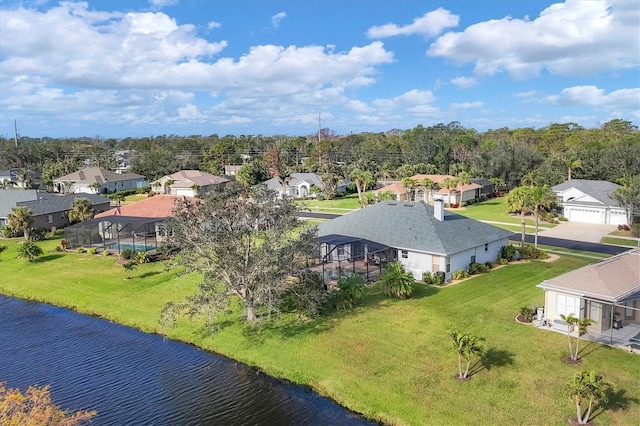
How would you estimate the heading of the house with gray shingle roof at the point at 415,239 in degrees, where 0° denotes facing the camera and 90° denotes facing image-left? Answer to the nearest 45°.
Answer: approximately 225°

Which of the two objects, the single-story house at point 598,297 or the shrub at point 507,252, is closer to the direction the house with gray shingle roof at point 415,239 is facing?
the shrub

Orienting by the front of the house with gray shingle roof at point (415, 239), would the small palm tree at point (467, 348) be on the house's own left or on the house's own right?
on the house's own right

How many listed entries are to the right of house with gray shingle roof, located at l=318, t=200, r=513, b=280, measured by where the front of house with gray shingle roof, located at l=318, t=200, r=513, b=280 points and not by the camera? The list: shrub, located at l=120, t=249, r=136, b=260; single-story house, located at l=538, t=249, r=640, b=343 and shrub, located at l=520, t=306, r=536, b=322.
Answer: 2

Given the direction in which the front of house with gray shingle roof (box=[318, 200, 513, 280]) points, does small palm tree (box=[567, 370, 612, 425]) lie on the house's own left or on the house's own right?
on the house's own right

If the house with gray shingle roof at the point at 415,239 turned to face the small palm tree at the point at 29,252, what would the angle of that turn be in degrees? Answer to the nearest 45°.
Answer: approximately 135° to its left

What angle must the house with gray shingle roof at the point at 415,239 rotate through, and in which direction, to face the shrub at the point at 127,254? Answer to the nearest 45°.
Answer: approximately 135° to its left

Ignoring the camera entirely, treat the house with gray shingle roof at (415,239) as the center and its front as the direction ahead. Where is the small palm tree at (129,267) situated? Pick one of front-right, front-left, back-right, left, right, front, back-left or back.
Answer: back-left

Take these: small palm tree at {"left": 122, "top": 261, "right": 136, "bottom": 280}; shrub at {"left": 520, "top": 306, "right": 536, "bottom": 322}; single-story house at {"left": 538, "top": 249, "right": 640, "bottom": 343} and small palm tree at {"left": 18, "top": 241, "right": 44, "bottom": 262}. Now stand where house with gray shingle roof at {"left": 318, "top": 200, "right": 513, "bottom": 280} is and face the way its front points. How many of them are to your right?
2

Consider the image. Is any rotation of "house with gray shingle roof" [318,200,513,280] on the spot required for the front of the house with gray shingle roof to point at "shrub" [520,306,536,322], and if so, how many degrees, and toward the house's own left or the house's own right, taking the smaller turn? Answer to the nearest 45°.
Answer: approximately 90° to the house's own right
